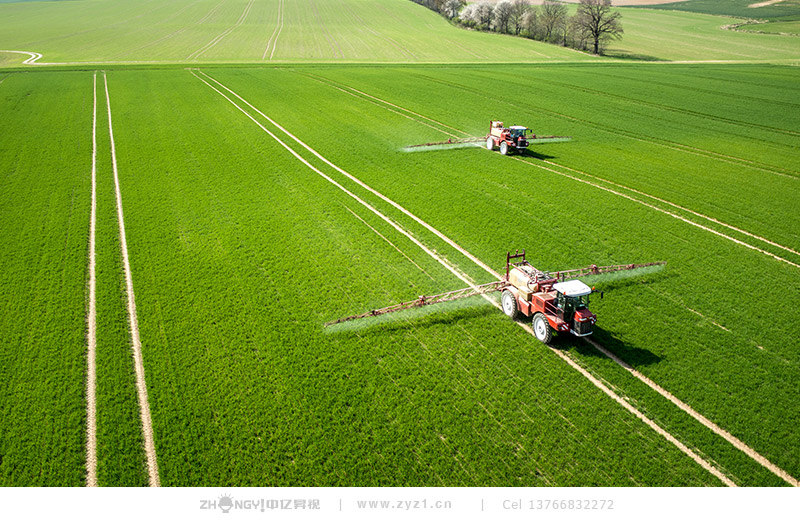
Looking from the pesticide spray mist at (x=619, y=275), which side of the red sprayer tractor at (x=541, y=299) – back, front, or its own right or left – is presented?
left

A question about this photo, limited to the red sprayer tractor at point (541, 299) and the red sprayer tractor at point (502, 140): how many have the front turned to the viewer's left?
0

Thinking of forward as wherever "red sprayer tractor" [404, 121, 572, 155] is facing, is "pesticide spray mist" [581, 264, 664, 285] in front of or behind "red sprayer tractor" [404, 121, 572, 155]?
in front

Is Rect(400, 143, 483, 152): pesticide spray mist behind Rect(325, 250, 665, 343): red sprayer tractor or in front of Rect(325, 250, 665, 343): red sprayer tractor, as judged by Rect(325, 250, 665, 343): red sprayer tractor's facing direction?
behind

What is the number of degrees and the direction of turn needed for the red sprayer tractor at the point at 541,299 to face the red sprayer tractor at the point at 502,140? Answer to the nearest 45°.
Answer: approximately 135° to its left

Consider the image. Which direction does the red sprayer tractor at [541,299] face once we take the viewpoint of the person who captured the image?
facing the viewer and to the right of the viewer

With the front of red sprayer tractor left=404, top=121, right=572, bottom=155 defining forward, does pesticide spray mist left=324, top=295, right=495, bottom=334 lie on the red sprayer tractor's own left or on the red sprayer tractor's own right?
on the red sprayer tractor's own right
